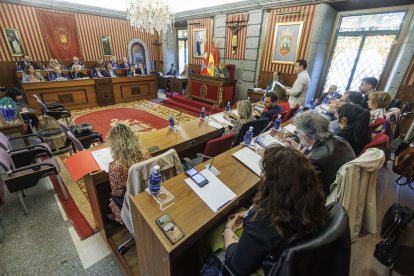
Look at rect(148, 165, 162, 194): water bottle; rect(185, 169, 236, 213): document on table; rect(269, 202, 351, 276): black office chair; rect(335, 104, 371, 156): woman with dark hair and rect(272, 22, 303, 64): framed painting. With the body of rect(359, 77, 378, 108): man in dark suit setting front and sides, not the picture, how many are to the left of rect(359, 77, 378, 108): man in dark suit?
4

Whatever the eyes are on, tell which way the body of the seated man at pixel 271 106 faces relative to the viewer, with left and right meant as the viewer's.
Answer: facing to the left of the viewer

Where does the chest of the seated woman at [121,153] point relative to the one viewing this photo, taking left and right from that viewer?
facing away from the viewer and to the left of the viewer

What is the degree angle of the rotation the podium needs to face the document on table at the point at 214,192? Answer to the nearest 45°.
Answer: approximately 45° to its left

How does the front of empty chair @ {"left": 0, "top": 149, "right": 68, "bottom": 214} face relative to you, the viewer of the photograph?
facing to the right of the viewer

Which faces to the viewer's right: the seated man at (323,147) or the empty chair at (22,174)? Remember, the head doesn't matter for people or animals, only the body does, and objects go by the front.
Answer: the empty chair

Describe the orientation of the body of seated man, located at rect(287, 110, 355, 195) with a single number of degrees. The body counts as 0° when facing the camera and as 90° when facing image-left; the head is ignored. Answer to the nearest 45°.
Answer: approximately 135°

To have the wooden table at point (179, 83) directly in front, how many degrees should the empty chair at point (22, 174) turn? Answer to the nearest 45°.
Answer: approximately 45° to its left

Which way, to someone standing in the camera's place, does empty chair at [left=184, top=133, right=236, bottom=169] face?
facing away from the viewer and to the left of the viewer

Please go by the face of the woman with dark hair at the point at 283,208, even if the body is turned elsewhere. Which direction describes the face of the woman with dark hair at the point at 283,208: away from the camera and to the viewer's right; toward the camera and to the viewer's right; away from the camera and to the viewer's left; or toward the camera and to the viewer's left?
away from the camera and to the viewer's left

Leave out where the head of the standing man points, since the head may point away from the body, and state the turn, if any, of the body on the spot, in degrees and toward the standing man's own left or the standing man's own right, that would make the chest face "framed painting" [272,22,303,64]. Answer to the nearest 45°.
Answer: approximately 90° to the standing man's own right

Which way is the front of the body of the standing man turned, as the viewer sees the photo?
to the viewer's left

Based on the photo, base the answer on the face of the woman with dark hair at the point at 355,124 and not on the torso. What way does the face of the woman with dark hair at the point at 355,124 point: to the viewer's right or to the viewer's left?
to the viewer's left

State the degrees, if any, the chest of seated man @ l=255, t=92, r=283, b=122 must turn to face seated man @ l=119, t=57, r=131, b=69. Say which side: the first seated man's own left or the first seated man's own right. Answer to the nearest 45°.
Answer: approximately 45° to the first seated man's own right
